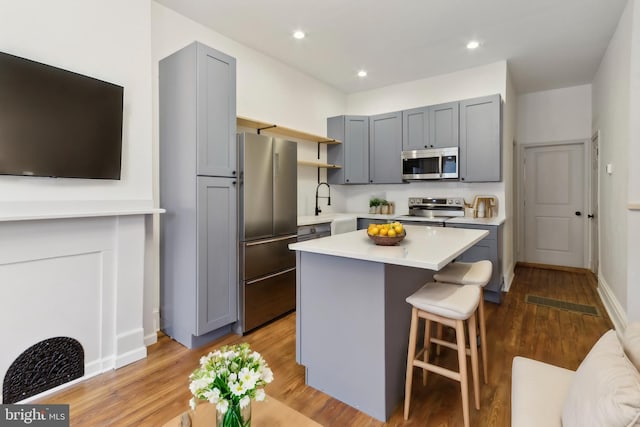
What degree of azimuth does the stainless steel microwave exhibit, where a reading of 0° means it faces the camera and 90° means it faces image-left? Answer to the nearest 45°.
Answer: approximately 0°

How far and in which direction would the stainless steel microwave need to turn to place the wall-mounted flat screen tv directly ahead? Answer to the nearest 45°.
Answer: approximately 45° to its right

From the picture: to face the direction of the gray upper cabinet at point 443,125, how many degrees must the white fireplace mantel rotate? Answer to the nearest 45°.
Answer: approximately 45° to its left

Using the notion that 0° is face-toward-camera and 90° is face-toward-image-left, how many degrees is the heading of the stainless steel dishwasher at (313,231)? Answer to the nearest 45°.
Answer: approximately 315°

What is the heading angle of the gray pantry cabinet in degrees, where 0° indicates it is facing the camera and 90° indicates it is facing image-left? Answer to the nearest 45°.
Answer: approximately 315°

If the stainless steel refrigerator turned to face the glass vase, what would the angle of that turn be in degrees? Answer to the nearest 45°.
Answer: approximately 45° to its right

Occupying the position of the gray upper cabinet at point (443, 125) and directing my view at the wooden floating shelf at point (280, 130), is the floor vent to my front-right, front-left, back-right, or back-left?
back-left

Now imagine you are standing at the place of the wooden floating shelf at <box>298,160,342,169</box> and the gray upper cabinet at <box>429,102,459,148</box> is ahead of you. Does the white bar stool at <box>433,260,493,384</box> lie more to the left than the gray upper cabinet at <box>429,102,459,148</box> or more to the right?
right
